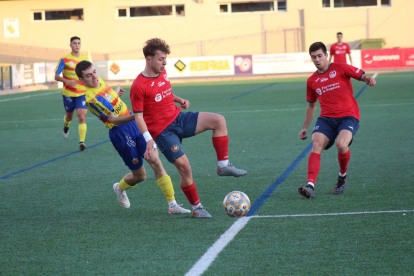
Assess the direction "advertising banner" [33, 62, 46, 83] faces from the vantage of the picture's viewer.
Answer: facing the viewer

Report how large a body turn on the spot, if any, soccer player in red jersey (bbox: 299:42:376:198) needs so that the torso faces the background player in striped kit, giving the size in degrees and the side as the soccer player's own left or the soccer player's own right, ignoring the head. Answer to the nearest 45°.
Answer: approximately 90° to the soccer player's own right

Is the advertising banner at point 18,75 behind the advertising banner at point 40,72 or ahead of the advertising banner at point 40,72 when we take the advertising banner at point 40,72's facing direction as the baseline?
ahead

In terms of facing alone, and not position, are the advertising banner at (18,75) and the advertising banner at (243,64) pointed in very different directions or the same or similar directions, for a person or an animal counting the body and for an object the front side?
same or similar directions

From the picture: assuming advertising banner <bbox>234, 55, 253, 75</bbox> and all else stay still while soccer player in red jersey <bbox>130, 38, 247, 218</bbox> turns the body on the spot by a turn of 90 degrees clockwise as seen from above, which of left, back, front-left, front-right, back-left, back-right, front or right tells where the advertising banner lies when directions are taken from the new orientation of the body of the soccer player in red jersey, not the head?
back-right

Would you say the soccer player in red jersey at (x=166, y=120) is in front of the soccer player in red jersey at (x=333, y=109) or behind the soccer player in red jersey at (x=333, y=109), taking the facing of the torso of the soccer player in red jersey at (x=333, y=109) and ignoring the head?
in front

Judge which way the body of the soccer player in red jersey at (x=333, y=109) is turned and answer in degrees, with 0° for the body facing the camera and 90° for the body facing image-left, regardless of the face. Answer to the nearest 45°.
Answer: approximately 45°

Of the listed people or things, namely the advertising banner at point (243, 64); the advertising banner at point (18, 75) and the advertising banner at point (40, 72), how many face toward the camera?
3

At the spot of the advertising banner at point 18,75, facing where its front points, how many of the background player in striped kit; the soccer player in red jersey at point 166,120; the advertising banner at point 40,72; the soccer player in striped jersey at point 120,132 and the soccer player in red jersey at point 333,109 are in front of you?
4

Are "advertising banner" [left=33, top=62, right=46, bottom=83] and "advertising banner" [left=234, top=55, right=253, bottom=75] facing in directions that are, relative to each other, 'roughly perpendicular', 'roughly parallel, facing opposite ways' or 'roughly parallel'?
roughly parallel

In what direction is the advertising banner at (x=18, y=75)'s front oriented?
toward the camera

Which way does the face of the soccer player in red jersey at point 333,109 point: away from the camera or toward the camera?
toward the camera

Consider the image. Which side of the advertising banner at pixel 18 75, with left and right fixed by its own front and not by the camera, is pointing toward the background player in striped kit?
front

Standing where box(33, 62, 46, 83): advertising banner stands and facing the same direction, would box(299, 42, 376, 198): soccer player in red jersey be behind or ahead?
ahead

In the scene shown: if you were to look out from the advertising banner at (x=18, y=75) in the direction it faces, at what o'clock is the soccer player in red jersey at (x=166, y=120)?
The soccer player in red jersey is roughly at 12 o'clock from the advertising banner.
